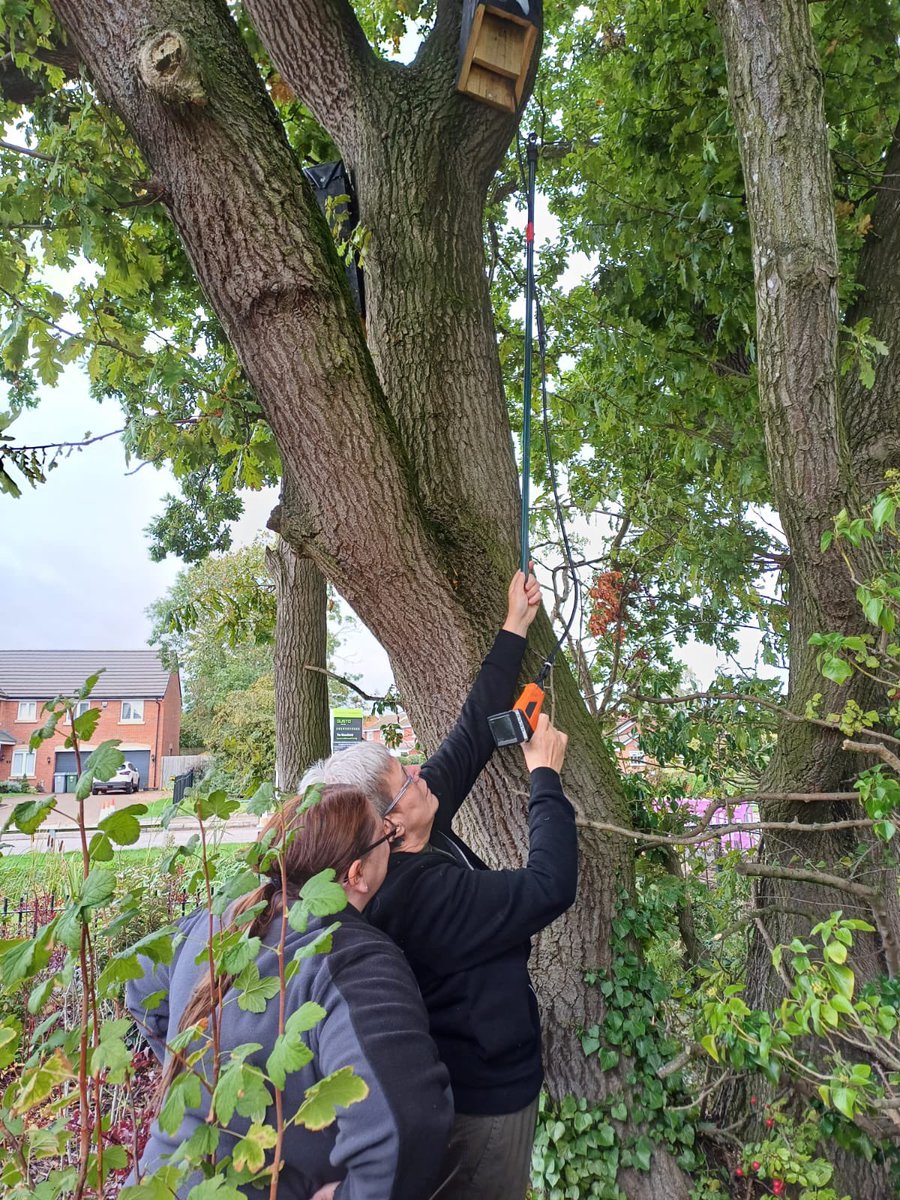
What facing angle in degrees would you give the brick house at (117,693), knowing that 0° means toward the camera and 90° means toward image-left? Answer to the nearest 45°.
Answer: approximately 0°

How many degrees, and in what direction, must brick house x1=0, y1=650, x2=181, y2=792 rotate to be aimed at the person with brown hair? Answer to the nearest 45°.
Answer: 0° — it already faces them

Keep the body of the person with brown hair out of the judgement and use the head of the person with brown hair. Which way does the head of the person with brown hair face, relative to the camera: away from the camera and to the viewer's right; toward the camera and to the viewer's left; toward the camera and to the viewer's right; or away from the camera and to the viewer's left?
away from the camera and to the viewer's right

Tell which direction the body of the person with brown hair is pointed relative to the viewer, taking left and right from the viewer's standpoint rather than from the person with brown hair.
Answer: facing away from the viewer and to the right of the viewer

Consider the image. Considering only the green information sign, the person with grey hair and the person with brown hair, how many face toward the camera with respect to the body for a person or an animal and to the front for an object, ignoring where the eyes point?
1

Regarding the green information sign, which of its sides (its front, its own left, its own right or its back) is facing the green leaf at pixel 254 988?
front

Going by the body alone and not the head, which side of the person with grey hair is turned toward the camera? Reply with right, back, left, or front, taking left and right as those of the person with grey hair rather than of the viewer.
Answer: right

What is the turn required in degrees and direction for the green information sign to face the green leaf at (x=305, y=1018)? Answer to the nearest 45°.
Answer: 0° — it already faces it

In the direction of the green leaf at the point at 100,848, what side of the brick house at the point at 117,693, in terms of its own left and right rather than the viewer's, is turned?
front
